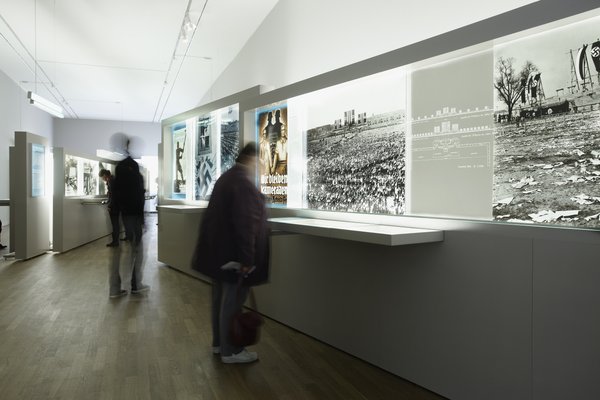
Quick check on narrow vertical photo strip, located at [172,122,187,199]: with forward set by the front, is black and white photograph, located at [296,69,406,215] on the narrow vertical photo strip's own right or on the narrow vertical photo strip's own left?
on the narrow vertical photo strip's own left

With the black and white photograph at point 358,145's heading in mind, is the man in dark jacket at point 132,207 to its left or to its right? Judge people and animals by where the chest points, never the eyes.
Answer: on its right

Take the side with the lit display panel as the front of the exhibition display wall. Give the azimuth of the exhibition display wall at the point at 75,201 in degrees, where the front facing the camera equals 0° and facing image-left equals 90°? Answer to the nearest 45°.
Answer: approximately 315°

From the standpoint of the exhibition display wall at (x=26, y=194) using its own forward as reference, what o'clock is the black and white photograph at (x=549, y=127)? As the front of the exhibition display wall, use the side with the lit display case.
The black and white photograph is roughly at 1 o'clock from the exhibition display wall.

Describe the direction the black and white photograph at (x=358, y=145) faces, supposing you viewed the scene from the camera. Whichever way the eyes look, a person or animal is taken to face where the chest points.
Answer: facing the viewer and to the left of the viewer

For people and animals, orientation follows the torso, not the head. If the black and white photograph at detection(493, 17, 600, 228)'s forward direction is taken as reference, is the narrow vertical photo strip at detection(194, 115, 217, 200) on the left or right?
on its right

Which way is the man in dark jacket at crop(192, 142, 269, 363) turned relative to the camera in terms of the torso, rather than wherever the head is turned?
to the viewer's right

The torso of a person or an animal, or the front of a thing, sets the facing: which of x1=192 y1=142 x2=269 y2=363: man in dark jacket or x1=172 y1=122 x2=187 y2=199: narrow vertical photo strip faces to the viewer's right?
the man in dark jacket

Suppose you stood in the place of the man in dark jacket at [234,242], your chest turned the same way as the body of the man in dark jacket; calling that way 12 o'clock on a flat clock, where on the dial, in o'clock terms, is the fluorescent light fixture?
The fluorescent light fixture is roughly at 8 o'clock from the man in dark jacket.

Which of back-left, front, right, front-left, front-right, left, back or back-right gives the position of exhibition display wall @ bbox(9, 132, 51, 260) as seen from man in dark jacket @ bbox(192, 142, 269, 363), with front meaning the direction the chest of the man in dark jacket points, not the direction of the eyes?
back-left

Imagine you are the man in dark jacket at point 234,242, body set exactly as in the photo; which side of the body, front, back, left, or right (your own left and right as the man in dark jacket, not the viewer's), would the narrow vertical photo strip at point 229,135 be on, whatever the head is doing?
left

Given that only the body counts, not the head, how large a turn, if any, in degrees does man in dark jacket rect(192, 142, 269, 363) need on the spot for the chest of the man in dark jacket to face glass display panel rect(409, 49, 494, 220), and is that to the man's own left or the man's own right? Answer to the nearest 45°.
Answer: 0° — they already face it

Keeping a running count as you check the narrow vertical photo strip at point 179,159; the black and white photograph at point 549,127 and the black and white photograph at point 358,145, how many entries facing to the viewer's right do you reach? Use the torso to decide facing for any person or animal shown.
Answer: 0

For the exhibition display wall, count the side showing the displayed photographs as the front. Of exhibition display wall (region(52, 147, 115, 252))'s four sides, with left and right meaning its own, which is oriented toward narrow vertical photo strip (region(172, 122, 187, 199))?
front

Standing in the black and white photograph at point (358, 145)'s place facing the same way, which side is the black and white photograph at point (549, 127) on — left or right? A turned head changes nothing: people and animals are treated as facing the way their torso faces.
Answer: on its left

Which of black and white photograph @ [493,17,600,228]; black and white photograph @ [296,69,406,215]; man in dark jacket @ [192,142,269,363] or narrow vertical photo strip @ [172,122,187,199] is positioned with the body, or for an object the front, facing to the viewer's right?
the man in dark jacket
